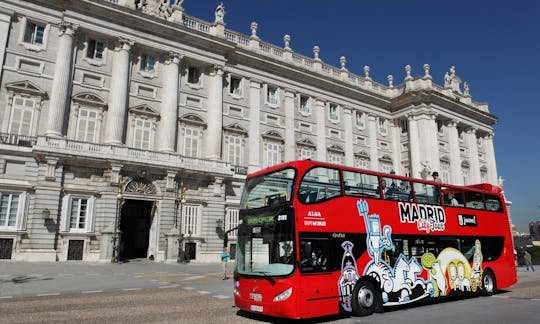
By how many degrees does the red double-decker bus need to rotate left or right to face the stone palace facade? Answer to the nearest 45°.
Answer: approximately 90° to its right

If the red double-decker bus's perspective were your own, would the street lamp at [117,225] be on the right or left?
on its right

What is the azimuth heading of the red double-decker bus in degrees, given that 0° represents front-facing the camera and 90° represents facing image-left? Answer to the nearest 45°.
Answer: approximately 45°
